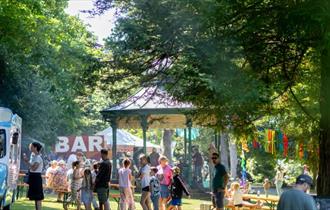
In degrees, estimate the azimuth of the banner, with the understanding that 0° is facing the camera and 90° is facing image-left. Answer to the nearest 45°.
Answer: approximately 0°

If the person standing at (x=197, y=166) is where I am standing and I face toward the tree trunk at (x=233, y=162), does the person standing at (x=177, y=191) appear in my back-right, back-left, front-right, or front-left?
back-right

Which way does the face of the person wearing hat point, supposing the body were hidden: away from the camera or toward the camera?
away from the camera

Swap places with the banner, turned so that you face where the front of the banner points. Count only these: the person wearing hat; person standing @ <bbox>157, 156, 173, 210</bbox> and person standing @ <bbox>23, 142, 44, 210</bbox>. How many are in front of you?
3
